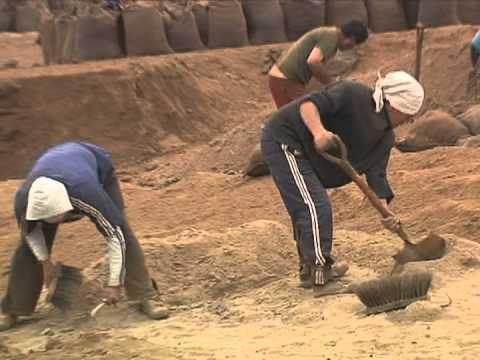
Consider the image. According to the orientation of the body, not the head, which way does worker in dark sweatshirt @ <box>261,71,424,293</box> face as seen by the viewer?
to the viewer's right

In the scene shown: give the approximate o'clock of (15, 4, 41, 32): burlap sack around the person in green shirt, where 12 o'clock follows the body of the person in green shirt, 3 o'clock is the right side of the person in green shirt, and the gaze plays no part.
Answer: The burlap sack is roughly at 8 o'clock from the person in green shirt.

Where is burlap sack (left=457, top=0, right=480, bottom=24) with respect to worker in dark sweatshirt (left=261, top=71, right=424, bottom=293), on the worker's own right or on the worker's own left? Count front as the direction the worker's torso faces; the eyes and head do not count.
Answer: on the worker's own left

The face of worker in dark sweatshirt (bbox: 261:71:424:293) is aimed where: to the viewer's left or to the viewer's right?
to the viewer's right

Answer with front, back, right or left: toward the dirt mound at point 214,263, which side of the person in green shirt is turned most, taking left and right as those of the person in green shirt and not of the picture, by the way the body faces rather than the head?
right

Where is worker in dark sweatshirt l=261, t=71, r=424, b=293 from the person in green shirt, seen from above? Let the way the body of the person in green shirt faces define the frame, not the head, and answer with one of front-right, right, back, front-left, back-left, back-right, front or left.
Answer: right

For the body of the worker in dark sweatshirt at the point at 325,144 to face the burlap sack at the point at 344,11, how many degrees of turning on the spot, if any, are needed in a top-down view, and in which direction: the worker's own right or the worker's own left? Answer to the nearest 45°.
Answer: approximately 90° to the worker's own left

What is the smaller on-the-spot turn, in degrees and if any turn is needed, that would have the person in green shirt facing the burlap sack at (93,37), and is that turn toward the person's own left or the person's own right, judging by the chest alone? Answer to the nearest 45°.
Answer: approximately 135° to the person's own left

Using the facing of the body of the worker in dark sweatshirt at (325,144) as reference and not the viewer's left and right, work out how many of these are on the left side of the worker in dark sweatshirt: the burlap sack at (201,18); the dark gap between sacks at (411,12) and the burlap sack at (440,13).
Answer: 3

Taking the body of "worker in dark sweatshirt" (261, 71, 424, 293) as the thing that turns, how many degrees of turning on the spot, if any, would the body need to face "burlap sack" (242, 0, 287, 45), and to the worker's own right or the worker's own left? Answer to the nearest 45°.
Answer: approximately 90° to the worker's own left

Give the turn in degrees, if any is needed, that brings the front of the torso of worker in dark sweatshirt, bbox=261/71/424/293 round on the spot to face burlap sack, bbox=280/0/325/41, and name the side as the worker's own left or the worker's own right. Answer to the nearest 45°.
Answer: approximately 90° to the worker's own left

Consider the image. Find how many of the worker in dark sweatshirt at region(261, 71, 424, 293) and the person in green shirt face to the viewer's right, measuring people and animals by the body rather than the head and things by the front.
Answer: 2

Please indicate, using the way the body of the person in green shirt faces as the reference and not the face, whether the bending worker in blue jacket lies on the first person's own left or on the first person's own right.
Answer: on the first person's own right

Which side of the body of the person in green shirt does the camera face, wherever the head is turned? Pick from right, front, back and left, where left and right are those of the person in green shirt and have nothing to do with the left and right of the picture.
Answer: right

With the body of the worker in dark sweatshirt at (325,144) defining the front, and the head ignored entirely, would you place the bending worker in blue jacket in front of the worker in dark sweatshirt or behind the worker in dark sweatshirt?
behind
